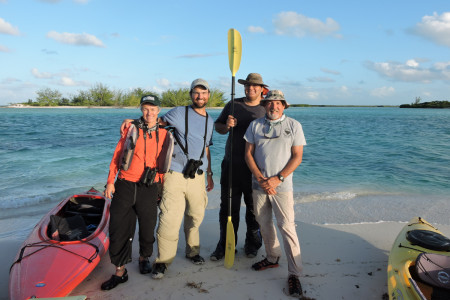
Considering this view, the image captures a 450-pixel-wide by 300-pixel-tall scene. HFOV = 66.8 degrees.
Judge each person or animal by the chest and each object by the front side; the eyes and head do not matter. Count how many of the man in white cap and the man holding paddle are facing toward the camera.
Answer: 2

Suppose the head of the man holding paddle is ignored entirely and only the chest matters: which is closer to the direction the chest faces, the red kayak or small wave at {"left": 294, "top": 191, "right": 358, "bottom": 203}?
the red kayak

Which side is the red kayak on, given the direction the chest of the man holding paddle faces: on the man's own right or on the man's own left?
on the man's own right

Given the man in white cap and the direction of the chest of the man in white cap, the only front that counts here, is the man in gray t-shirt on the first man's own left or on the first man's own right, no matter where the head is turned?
on the first man's own left

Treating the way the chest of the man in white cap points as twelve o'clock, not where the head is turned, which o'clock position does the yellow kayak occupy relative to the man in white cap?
The yellow kayak is roughly at 10 o'clock from the man in white cap.

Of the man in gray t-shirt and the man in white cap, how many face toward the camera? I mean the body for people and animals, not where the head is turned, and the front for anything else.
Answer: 2

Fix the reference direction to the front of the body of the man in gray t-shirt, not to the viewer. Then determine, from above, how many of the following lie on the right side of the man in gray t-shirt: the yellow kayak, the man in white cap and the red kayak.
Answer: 2

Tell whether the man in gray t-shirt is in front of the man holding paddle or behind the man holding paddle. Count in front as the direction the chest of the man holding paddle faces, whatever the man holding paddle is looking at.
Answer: in front

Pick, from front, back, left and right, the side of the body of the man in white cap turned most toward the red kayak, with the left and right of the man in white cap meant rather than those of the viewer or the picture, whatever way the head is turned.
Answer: right
